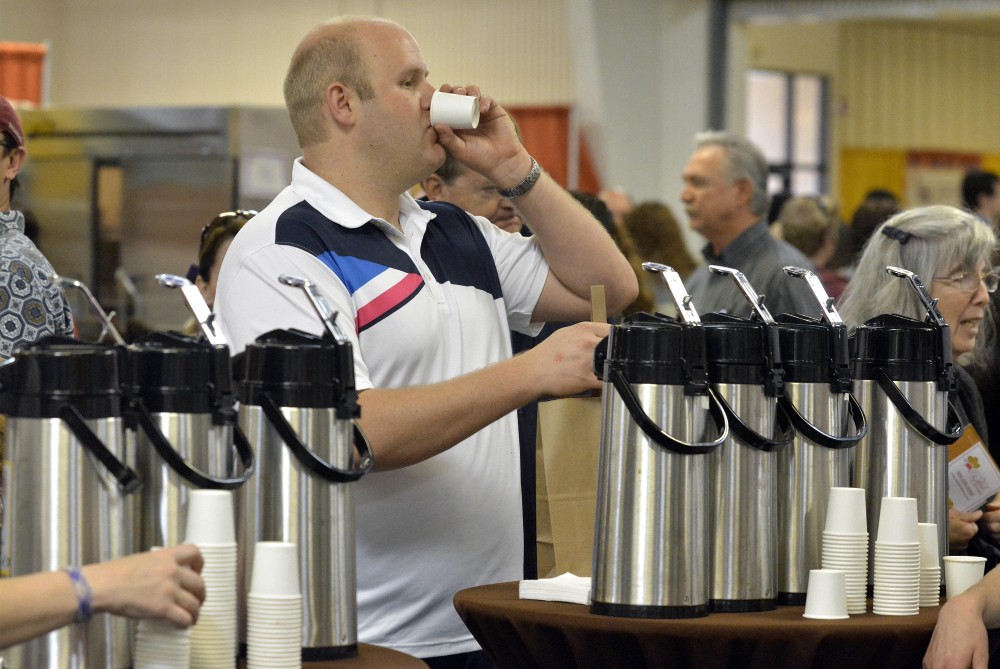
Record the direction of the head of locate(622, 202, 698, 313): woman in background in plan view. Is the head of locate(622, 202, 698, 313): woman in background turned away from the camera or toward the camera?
away from the camera

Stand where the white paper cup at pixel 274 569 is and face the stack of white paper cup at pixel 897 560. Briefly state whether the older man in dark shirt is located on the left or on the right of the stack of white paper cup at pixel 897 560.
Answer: left

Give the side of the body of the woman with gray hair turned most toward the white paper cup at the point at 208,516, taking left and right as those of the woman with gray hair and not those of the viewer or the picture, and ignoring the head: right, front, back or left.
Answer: right

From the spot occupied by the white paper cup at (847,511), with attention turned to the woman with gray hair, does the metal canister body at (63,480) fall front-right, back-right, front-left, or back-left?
back-left

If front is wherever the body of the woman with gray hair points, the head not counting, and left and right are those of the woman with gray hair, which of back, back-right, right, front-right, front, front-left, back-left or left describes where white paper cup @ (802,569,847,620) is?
right

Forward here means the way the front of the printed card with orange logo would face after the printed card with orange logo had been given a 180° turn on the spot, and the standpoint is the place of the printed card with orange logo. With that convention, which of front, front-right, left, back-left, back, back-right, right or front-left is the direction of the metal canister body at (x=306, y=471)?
back-left

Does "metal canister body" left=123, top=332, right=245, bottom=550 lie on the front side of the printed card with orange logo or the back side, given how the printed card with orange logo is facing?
on the front side

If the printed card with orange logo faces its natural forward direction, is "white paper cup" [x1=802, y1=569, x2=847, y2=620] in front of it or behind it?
in front

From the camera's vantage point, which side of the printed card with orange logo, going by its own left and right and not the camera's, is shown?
front

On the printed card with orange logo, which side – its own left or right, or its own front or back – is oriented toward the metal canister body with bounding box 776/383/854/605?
front
